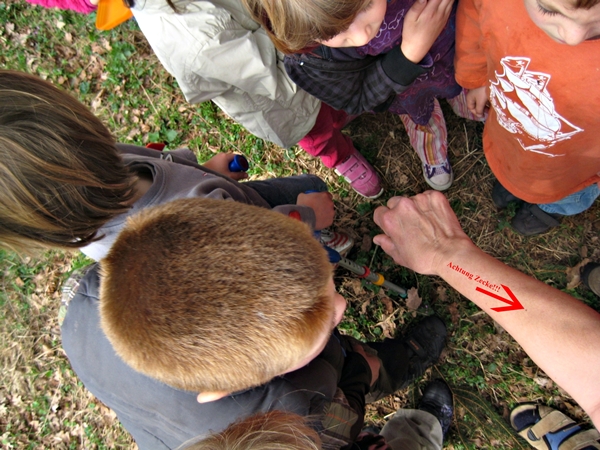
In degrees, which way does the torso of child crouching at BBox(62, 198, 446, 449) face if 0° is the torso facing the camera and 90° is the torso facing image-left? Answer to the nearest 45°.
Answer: approximately 270°

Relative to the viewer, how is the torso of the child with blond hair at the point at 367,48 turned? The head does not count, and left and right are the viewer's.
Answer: facing the viewer and to the right of the viewer

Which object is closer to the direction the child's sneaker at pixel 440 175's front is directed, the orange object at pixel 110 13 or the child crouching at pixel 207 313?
the child crouching
